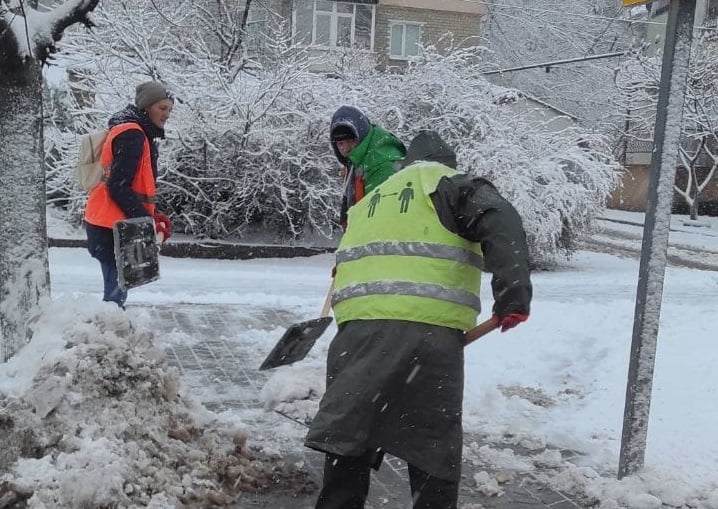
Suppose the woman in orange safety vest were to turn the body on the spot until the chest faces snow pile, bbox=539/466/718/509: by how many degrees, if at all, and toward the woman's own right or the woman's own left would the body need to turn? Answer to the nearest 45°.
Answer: approximately 45° to the woman's own right

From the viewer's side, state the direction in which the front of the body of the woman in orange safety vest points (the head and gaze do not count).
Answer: to the viewer's right

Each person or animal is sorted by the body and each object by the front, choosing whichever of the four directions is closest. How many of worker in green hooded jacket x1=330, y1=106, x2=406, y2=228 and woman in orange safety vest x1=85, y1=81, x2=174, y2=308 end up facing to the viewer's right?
1

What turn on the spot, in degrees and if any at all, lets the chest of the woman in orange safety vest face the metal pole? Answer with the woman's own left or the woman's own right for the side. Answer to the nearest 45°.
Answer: approximately 45° to the woman's own right

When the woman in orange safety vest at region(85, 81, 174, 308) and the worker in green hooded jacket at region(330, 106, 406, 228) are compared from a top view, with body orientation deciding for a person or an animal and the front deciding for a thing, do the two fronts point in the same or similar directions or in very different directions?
very different directions

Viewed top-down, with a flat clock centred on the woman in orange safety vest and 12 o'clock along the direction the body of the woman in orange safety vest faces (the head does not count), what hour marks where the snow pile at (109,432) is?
The snow pile is roughly at 3 o'clock from the woman in orange safety vest.

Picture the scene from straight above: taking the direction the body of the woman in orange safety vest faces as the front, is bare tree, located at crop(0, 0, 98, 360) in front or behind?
behind

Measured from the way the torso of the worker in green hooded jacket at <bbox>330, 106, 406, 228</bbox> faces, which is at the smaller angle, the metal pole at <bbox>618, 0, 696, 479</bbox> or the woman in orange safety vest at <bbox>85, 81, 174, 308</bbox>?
the woman in orange safety vest
